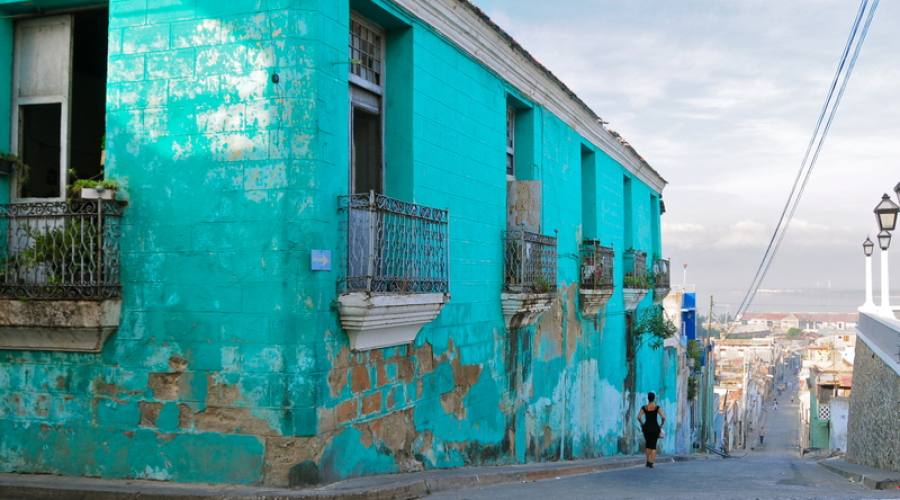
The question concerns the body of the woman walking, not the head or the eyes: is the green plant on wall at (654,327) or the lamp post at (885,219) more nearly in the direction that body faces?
the green plant on wall

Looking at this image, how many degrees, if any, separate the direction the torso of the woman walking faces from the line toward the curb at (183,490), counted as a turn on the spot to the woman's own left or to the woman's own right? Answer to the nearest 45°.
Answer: approximately 135° to the woman's own left

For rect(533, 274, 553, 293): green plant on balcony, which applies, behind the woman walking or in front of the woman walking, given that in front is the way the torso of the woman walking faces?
behind

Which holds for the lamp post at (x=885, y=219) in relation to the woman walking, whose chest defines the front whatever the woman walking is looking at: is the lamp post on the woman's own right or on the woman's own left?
on the woman's own right
